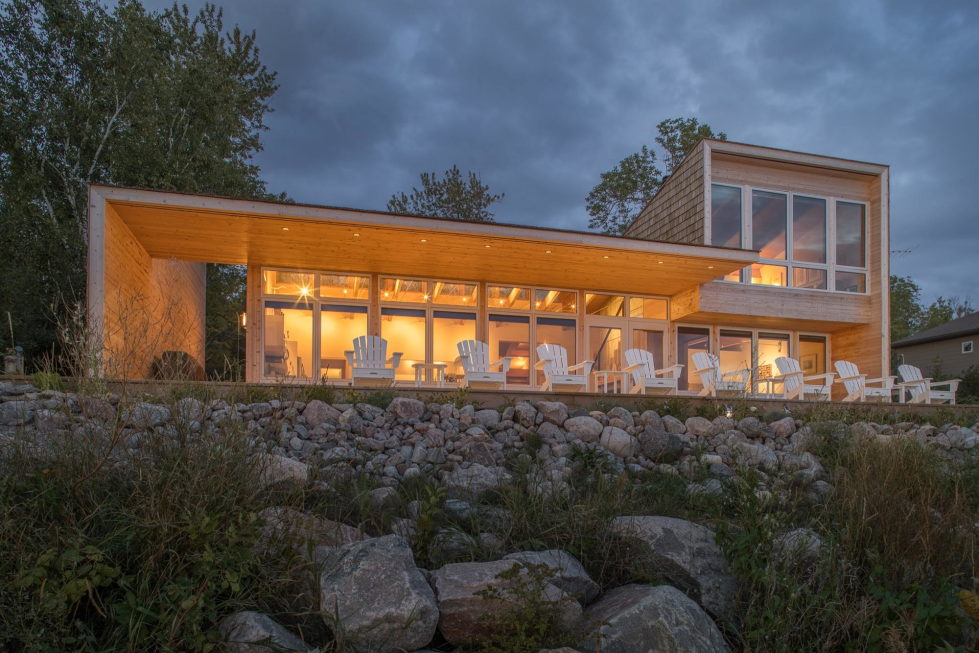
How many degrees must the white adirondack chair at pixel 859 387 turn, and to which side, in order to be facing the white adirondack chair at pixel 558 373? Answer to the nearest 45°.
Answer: approximately 90° to its right

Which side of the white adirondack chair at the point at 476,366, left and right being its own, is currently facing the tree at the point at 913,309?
left

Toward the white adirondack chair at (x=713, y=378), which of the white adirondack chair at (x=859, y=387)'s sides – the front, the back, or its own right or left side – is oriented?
right

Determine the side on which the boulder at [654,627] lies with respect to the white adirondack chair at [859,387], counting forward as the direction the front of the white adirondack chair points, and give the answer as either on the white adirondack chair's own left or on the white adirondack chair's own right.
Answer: on the white adirondack chair's own right

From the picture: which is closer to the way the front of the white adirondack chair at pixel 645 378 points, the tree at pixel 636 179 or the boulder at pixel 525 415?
the boulder

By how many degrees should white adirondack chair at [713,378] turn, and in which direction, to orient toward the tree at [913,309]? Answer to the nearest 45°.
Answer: approximately 135° to its left

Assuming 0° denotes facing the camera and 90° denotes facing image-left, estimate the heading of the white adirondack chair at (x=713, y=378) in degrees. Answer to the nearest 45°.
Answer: approximately 315°
